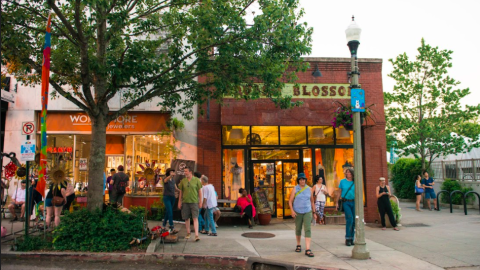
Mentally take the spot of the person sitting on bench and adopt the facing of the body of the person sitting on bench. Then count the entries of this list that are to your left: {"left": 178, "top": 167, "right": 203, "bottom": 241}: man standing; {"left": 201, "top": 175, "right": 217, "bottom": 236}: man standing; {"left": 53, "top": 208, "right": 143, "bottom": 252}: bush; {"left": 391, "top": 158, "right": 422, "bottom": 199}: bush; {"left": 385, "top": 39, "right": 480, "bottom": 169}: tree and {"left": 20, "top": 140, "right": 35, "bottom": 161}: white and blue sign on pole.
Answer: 2

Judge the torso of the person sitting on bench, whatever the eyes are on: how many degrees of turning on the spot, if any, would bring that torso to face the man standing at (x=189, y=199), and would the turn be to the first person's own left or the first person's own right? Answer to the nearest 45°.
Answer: approximately 90° to the first person's own right

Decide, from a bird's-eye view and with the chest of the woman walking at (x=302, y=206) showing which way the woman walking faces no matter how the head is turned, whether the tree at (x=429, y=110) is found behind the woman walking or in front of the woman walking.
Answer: behind

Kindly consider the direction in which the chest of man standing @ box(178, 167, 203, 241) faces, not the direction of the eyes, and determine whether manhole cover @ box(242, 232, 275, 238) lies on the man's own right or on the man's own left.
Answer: on the man's own left

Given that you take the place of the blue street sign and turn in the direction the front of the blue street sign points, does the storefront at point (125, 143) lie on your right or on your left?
on your right

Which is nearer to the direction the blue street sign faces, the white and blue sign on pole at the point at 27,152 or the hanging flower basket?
the white and blue sign on pole

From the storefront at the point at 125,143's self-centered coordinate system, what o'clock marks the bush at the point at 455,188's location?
The bush is roughly at 9 o'clock from the storefront.

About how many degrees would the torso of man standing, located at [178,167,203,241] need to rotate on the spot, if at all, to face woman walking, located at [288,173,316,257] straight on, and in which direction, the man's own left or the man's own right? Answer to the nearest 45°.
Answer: approximately 45° to the man's own left

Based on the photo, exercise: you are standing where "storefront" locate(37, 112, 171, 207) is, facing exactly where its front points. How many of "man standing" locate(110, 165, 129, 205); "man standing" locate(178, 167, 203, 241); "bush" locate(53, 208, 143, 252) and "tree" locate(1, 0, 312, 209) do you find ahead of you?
4
